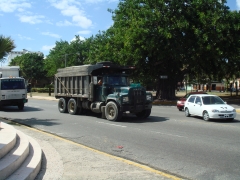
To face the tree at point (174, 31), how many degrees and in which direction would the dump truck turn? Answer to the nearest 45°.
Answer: approximately 90° to its left

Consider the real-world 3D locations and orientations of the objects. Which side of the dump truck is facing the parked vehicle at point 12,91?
back

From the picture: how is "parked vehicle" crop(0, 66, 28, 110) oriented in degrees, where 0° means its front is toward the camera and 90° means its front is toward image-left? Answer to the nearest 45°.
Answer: approximately 0°

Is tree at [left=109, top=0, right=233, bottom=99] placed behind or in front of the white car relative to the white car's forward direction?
behind

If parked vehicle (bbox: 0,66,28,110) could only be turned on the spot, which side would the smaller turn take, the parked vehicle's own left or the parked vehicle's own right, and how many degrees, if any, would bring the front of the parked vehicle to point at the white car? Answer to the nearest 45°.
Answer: approximately 45° to the parked vehicle's own left

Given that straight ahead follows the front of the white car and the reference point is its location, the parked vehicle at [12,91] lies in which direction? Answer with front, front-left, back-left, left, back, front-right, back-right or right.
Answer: back-right

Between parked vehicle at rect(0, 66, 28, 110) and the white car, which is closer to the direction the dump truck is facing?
the white car

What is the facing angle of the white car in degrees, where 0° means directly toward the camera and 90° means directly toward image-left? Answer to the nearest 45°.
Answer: approximately 315°

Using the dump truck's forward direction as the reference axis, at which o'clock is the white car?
The white car is roughly at 11 o'clock from the dump truck.

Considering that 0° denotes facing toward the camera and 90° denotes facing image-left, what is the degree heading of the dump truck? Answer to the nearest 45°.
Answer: approximately 315°
